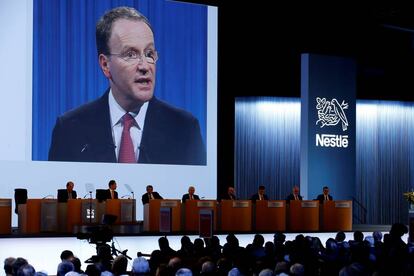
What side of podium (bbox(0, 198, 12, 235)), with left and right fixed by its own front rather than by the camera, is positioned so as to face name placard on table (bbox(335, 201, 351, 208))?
left

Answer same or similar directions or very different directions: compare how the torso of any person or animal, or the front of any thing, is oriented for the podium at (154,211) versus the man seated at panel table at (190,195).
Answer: same or similar directions

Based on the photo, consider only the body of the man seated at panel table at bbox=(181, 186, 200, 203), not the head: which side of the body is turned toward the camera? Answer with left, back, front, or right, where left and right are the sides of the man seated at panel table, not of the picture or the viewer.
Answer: front

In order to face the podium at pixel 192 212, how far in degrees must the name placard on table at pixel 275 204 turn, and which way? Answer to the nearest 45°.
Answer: approximately 45° to its right

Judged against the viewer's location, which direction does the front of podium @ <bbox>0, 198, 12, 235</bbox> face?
facing the viewer

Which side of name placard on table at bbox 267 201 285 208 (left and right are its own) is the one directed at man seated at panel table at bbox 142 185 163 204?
right

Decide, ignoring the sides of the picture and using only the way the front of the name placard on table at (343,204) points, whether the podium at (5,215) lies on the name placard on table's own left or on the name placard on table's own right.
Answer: on the name placard on table's own right

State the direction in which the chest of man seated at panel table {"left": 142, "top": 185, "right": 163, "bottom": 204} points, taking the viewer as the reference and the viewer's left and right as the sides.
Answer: facing the viewer and to the right of the viewer

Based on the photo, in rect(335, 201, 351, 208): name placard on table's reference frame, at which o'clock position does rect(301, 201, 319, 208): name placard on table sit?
rect(301, 201, 319, 208): name placard on table is roughly at 2 o'clock from rect(335, 201, 351, 208): name placard on table.

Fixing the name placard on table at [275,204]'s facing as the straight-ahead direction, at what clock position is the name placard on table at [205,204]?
the name placard on table at [205,204] is roughly at 2 o'clock from the name placard on table at [275,204].

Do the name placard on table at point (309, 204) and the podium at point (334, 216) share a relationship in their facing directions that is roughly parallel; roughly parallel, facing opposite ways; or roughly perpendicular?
roughly parallel

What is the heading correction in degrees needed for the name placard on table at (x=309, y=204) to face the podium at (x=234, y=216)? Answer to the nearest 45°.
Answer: approximately 45° to its right

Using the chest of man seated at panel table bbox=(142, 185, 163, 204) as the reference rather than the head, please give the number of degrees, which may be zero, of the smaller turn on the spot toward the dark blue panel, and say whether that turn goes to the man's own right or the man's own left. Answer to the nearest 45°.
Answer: approximately 90° to the man's own left

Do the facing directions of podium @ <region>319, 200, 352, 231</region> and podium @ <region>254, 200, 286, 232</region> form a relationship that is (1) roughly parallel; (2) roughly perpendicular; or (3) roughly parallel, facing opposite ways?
roughly parallel

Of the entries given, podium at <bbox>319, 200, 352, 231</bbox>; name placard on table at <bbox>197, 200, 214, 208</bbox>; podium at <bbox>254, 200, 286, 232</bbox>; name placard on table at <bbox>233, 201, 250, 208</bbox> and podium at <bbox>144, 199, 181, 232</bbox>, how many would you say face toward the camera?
5
